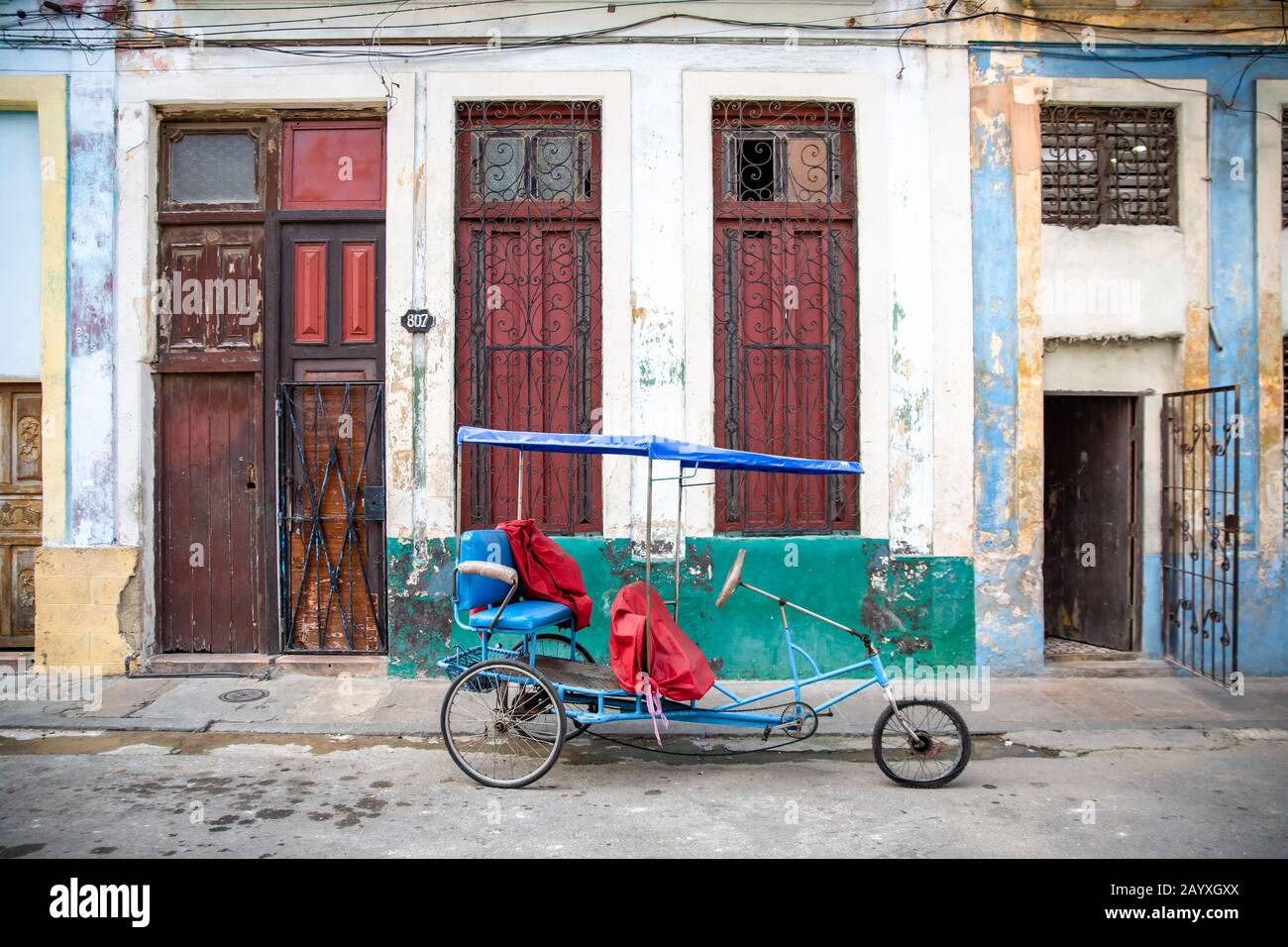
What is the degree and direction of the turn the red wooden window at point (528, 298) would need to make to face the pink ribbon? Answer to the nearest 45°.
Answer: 0° — it already faces it

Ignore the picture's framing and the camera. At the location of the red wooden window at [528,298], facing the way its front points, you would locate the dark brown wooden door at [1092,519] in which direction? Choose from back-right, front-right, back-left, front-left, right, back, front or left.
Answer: left

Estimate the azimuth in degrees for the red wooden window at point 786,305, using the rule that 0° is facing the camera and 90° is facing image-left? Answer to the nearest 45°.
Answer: approximately 0°

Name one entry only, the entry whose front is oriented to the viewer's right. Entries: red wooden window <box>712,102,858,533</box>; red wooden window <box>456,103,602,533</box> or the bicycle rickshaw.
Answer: the bicycle rickshaw

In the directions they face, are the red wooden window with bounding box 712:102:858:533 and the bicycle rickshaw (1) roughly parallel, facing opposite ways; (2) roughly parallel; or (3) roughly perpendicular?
roughly perpendicular

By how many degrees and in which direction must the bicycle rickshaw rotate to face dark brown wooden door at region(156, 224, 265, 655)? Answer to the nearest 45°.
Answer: approximately 135° to its left

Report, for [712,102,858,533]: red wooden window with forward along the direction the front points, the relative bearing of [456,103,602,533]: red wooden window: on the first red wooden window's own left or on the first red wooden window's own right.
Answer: on the first red wooden window's own right

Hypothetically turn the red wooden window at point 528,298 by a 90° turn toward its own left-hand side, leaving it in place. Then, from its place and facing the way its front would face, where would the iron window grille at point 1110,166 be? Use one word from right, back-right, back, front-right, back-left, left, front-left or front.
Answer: front

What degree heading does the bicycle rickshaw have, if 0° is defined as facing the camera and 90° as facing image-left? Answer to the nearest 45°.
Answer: approximately 270°

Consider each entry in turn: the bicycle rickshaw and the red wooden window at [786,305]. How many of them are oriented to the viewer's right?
1

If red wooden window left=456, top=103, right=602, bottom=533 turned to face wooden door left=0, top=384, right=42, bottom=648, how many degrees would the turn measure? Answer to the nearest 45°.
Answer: approximately 90° to its right
